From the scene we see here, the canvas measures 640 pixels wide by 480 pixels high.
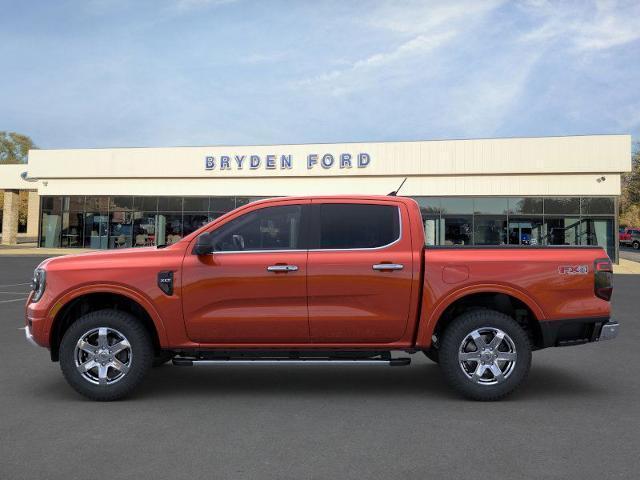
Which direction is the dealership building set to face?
toward the camera

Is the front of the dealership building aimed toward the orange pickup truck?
yes

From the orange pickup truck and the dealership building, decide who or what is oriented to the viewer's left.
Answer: the orange pickup truck

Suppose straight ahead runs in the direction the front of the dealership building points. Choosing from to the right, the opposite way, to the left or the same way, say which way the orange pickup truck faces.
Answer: to the right

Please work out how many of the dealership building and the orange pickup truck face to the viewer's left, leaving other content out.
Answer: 1

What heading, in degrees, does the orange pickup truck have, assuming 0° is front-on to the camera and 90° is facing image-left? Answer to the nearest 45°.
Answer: approximately 90°

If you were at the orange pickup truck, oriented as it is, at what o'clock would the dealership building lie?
The dealership building is roughly at 3 o'clock from the orange pickup truck.
